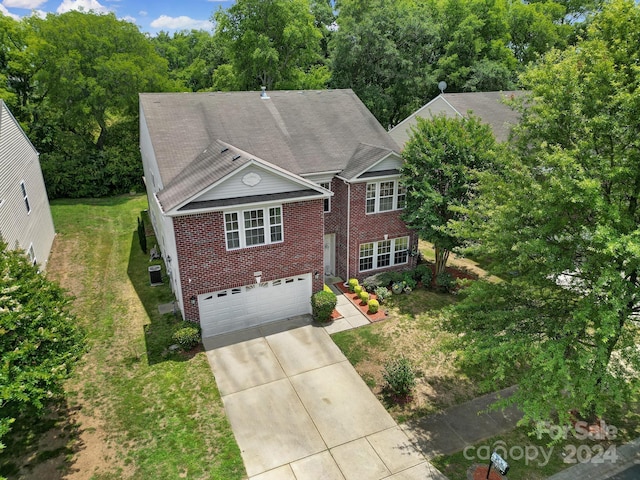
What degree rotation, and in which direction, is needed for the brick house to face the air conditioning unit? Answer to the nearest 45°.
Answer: approximately 90° to its right

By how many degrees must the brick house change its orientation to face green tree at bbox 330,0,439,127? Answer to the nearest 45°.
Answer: approximately 135° to its left

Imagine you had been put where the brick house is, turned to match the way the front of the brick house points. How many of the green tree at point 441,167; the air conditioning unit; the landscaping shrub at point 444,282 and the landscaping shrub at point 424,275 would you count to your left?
3

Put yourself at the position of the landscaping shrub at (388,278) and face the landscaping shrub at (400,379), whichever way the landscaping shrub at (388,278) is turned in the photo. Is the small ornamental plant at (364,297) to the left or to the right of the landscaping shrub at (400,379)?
right

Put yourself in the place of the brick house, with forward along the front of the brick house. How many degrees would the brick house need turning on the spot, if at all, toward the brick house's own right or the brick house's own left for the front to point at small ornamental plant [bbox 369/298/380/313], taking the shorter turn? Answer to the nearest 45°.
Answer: approximately 45° to the brick house's own left

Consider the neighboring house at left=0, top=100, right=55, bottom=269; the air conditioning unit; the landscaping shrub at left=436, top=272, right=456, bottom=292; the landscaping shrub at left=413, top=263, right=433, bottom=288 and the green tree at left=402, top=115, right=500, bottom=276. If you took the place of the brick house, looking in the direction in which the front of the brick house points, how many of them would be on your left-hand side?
3

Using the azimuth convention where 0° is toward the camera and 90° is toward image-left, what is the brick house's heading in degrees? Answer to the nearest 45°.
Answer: approximately 0°

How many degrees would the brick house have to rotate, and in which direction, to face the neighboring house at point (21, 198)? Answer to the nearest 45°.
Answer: approximately 90° to its right

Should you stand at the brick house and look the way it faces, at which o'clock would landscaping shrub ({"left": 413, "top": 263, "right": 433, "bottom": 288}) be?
The landscaping shrub is roughly at 9 o'clock from the brick house.

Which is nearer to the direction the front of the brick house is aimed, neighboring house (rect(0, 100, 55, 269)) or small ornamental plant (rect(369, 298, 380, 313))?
the small ornamental plant

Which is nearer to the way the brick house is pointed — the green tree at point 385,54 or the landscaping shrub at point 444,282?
the landscaping shrub

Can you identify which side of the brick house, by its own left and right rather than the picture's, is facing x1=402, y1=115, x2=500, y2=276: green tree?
left

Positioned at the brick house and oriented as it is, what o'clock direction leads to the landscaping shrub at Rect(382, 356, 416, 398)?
The landscaping shrub is roughly at 11 o'clock from the brick house.

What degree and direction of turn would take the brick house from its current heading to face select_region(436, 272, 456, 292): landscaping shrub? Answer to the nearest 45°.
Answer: approximately 90° to its left

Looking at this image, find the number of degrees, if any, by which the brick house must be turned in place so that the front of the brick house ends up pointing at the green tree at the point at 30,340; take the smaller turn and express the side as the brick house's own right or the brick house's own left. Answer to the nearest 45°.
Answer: approximately 45° to the brick house's own right

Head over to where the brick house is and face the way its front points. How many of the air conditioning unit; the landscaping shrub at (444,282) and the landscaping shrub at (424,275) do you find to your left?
2
